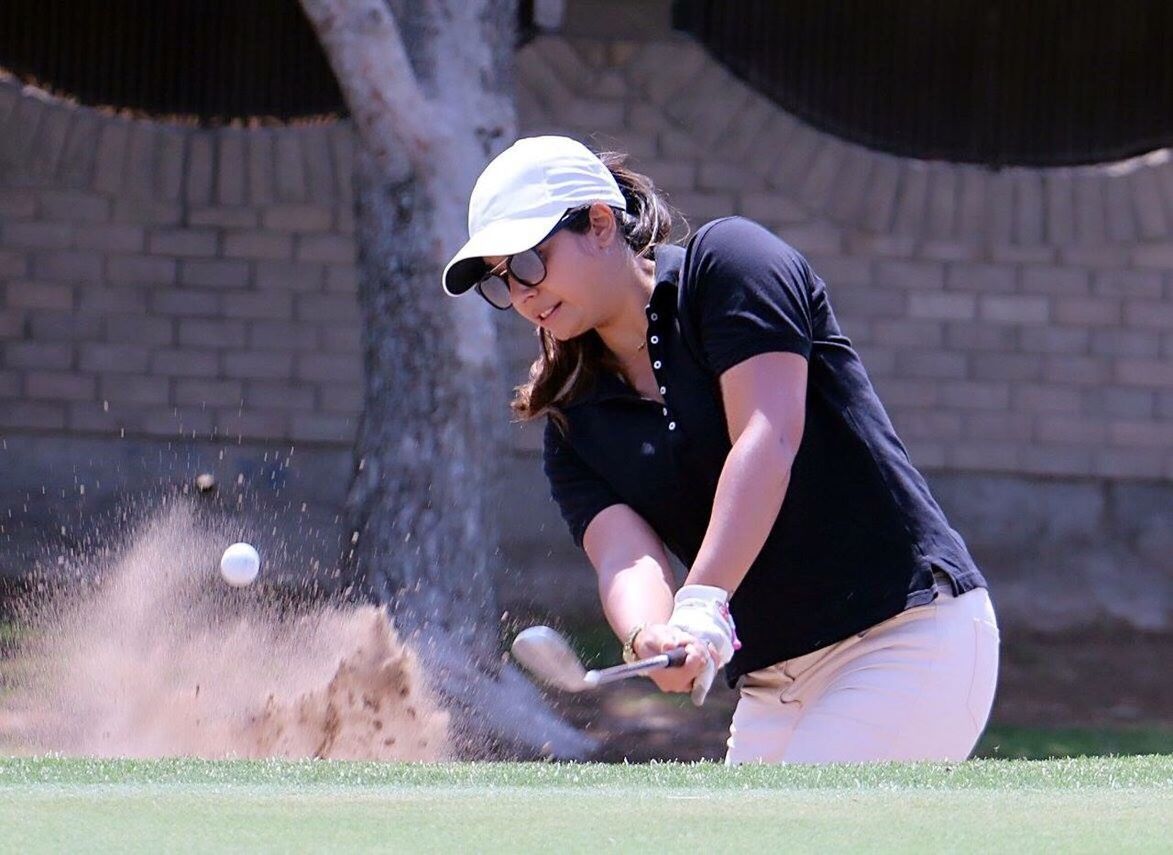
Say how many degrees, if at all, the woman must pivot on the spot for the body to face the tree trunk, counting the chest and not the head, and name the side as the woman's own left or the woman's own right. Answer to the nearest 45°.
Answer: approximately 135° to the woman's own right

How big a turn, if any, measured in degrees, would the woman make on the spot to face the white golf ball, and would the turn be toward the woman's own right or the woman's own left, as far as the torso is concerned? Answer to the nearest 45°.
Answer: approximately 90° to the woman's own right

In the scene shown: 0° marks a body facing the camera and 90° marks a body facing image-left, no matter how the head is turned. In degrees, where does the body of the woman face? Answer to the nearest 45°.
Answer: approximately 45°

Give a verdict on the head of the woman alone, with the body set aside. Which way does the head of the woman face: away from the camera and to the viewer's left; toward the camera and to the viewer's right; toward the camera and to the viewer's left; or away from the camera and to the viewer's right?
toward the camera and to the viewer's left
